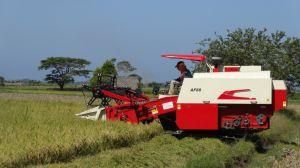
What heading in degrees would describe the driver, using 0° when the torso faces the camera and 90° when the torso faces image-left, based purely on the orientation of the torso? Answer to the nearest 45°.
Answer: approximately 90°

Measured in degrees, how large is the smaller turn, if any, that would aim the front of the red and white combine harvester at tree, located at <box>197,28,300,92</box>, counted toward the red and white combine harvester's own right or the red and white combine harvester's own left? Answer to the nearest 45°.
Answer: approximately 90° to the red and white combine harvester's own right

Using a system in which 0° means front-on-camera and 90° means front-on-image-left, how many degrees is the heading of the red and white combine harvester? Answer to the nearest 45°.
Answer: approximately 90°

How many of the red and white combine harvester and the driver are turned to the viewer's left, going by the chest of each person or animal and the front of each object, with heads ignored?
2

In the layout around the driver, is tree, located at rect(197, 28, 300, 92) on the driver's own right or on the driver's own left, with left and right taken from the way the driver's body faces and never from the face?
on the driver's own right
